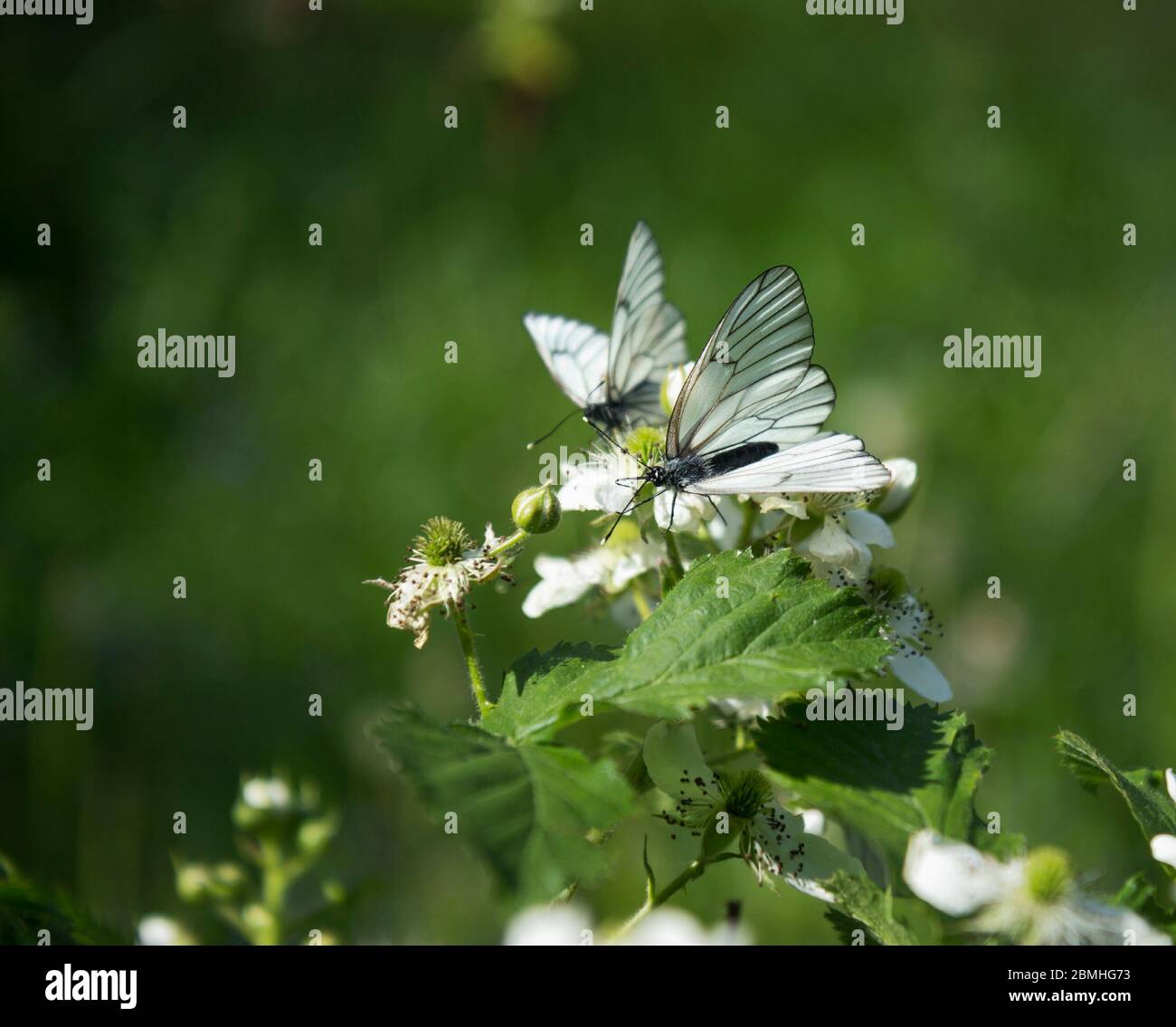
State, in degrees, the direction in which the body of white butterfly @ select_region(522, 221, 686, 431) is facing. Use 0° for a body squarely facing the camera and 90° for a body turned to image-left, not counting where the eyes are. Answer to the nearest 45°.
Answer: approximately 45°

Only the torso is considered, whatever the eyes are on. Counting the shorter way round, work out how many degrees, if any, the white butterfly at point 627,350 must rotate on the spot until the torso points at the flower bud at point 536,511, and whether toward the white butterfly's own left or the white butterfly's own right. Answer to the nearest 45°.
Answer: approximately 45° to the white butterfly's own left

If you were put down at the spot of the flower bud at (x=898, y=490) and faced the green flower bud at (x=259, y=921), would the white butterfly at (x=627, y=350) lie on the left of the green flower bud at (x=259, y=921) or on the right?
right

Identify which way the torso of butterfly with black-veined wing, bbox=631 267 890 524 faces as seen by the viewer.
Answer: to the viewer's left

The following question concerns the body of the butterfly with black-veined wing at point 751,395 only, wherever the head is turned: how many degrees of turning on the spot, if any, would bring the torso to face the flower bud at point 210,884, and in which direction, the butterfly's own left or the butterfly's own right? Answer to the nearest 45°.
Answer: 0° — it already faces it

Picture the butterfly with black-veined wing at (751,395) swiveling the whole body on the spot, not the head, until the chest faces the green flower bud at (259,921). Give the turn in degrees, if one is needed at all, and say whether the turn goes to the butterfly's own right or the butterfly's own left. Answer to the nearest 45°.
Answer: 0° — it already faces it
